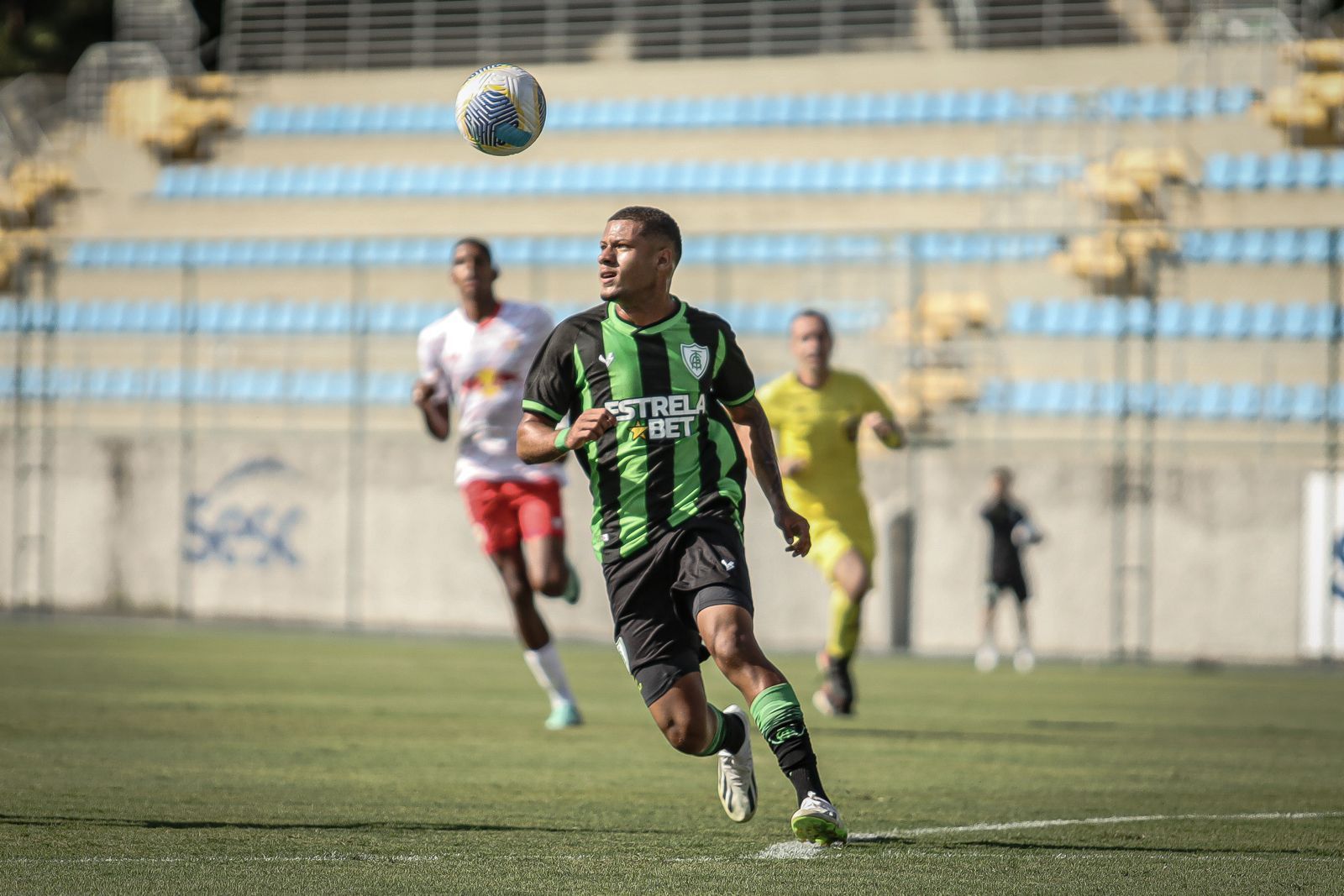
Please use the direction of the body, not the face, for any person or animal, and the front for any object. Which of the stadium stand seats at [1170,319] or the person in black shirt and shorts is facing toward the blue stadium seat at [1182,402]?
the stadium stand seats

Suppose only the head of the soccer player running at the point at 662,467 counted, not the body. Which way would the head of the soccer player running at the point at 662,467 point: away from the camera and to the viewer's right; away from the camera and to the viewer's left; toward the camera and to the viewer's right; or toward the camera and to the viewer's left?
toward the camera and to the viewer's left

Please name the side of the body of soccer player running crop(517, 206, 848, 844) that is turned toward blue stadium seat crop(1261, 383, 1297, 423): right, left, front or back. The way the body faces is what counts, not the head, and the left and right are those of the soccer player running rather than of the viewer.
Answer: back

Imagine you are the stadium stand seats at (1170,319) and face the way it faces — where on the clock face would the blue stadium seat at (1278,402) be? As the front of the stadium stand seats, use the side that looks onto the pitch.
The blue stadium seat is roughly at 11 o'clock from the stadium stand seats.

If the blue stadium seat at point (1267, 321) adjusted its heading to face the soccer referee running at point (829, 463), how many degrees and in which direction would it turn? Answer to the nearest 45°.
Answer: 0° — it already faces them

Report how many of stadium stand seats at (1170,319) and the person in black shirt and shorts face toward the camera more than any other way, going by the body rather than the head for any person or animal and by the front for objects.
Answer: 2
